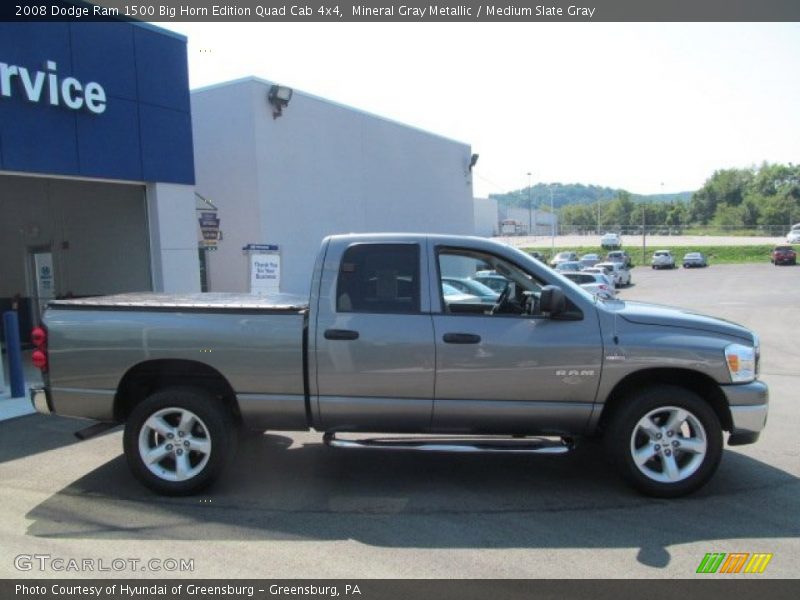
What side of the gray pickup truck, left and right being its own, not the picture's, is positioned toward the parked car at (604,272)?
left

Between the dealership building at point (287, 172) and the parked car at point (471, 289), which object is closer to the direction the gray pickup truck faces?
the parked car

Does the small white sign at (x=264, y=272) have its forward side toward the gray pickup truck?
yes

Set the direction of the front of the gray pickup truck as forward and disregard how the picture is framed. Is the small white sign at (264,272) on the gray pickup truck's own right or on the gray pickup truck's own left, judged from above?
on the gray pickup truck's own left

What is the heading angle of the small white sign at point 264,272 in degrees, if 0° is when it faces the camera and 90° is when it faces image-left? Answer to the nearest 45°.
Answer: approximately 0°

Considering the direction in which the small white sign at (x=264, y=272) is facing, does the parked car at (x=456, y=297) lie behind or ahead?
ahead

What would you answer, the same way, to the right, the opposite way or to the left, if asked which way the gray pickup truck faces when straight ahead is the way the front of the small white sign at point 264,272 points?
to the left

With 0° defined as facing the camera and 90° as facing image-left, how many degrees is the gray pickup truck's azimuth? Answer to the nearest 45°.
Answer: approximately 270°

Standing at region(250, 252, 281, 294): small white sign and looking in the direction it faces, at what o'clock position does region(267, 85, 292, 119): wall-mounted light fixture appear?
The wall-mounted light fixture is roughly at 6 o'clock from the small white sign.
